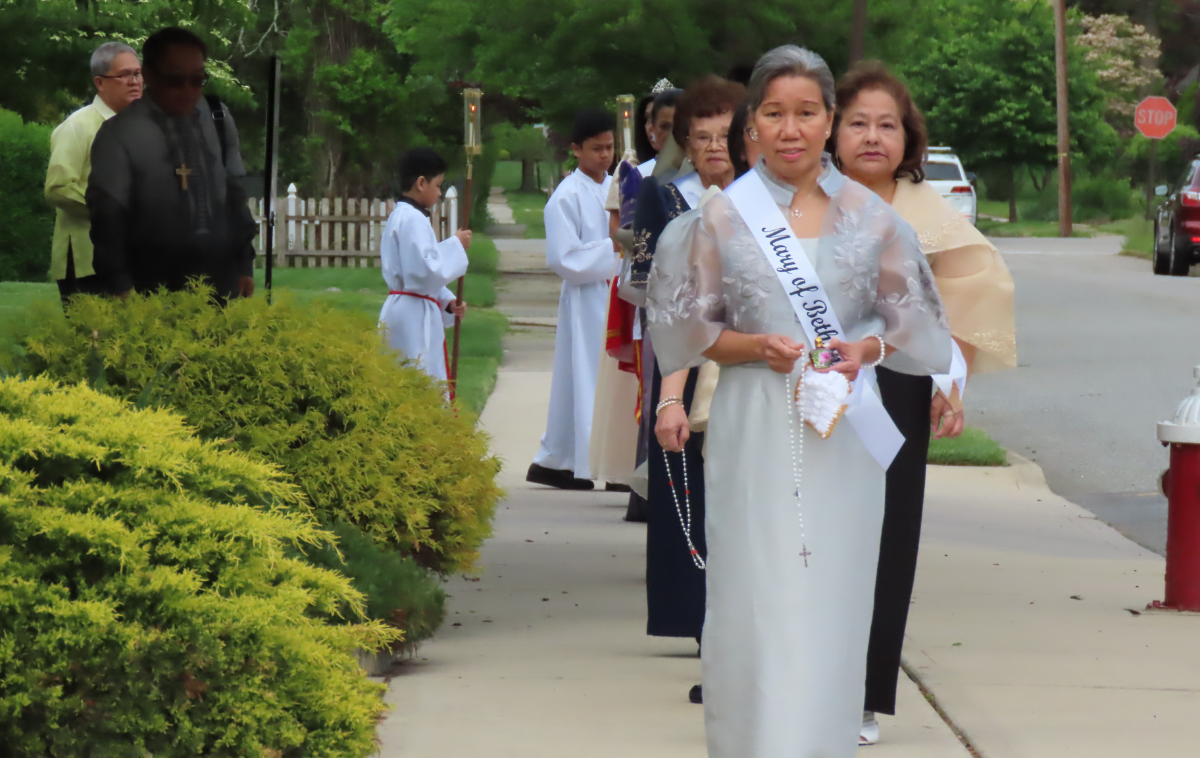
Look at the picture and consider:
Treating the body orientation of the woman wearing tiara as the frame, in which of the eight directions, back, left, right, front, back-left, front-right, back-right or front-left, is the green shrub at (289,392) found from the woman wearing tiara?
right

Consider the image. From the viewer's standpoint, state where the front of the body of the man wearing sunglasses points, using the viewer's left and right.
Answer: facing the viewer and to the right of the viewer

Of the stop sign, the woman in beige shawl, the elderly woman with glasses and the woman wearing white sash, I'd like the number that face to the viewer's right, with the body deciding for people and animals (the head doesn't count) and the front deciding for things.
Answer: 0

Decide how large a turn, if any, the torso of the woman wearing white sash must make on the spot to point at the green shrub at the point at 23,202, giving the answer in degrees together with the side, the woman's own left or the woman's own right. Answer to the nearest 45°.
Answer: approximately 135° to the woman's own right

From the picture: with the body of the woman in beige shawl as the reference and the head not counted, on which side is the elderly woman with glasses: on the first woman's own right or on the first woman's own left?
on the first woman's own right

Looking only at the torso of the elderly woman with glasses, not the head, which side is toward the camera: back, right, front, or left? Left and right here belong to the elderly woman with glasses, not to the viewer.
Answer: front

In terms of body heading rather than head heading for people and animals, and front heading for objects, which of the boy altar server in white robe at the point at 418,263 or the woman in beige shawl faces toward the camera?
the woman in beige shawl

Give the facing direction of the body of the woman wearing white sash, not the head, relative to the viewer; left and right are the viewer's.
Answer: facing the viewer

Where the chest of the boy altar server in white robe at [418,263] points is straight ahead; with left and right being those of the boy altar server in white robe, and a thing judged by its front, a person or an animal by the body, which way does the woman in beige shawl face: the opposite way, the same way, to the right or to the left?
to the right

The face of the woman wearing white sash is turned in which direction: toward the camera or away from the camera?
toward the camera

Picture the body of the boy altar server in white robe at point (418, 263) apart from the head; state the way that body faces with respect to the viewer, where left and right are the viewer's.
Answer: facing to the right of the viewer

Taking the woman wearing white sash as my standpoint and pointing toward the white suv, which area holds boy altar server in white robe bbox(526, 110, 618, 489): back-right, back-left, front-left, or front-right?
front-left

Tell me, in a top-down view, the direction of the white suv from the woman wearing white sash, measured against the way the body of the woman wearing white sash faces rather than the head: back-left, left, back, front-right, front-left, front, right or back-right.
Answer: back

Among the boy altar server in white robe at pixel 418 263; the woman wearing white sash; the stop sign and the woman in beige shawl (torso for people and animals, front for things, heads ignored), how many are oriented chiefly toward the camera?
3
